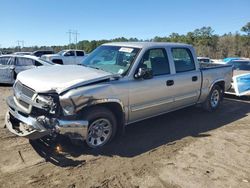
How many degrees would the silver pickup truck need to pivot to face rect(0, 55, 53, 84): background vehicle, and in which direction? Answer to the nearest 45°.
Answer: approximately 90° to its right

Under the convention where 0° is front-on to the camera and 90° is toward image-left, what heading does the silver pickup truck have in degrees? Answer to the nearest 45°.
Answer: approximately 45°
